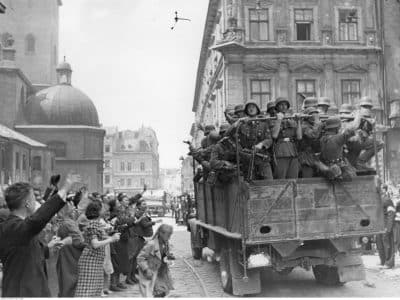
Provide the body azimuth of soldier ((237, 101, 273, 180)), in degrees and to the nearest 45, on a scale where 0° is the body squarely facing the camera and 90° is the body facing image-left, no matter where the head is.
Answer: approximately 0°

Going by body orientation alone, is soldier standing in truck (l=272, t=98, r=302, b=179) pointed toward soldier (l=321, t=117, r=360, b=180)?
no

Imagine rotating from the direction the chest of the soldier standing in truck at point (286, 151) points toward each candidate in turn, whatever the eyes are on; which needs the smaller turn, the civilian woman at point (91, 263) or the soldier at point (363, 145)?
the civilian woman

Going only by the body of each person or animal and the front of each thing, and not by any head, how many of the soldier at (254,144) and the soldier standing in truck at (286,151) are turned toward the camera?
2

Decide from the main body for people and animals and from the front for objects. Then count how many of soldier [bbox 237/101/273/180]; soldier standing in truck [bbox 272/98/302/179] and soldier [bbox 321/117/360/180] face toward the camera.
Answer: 2

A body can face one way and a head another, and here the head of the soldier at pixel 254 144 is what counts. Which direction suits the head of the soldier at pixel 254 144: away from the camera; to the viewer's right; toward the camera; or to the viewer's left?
toward the camera

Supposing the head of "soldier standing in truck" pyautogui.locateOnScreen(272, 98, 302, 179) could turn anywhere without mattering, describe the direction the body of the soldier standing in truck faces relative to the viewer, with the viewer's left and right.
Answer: facing the viewer

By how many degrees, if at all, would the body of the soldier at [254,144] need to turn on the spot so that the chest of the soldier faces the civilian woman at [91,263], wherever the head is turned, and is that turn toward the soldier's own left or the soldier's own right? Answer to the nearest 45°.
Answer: approximately 45° to the soldier's own right

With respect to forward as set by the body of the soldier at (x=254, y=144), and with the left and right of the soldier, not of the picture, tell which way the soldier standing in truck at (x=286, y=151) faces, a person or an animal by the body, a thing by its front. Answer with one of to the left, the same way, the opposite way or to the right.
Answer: the same way

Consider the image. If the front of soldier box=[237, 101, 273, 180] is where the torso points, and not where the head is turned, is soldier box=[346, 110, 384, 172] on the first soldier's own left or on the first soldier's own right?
on the first soldier's own left
